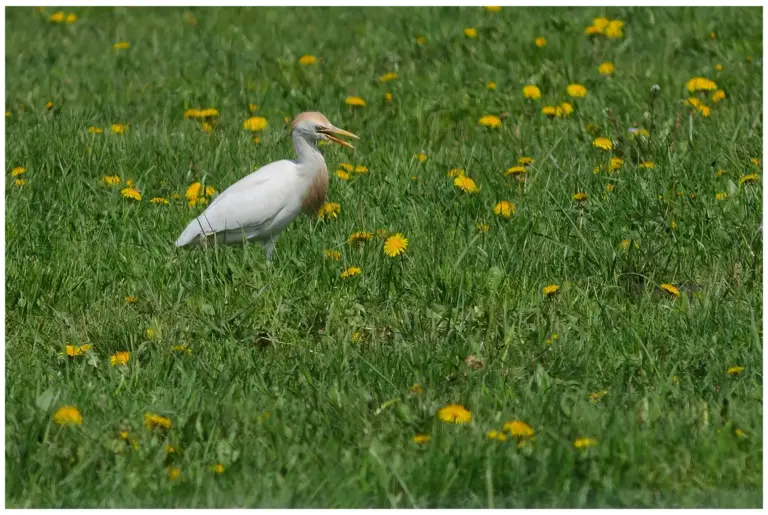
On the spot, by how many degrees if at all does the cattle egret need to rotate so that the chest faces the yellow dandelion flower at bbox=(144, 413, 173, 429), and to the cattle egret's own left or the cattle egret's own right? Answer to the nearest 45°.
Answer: approximately 90° to the cattle egret's own right

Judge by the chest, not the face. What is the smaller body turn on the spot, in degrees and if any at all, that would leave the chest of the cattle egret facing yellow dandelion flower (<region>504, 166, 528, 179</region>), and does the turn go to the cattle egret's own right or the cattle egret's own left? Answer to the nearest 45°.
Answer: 0° — it already faces it

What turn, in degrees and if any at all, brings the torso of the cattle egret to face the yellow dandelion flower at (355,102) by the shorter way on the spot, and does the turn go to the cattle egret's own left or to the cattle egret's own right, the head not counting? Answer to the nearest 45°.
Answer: approximately 90° to the cattle egret's own left

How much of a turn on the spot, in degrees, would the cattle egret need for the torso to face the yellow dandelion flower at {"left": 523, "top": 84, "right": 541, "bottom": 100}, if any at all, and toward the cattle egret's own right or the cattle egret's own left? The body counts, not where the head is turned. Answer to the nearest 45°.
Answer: approximately 45° to the cattle egret's own left

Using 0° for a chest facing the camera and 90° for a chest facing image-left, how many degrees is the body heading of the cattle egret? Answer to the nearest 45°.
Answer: approximately 270°

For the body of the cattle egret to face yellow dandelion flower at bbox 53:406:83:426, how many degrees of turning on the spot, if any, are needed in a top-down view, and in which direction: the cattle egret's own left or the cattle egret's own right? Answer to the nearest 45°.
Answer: approximately 90° to the cattle egret's own right

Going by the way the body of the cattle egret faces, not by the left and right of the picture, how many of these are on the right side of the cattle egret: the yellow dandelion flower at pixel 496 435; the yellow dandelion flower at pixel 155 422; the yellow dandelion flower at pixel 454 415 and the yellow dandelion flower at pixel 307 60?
3

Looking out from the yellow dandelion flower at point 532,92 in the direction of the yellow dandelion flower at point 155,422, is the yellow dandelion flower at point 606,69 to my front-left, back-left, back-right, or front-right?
back-left

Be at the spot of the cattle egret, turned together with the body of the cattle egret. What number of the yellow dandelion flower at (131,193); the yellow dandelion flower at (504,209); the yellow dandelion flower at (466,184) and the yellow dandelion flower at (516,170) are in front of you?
3

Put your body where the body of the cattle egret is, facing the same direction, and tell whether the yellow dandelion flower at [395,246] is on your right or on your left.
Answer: on your right
